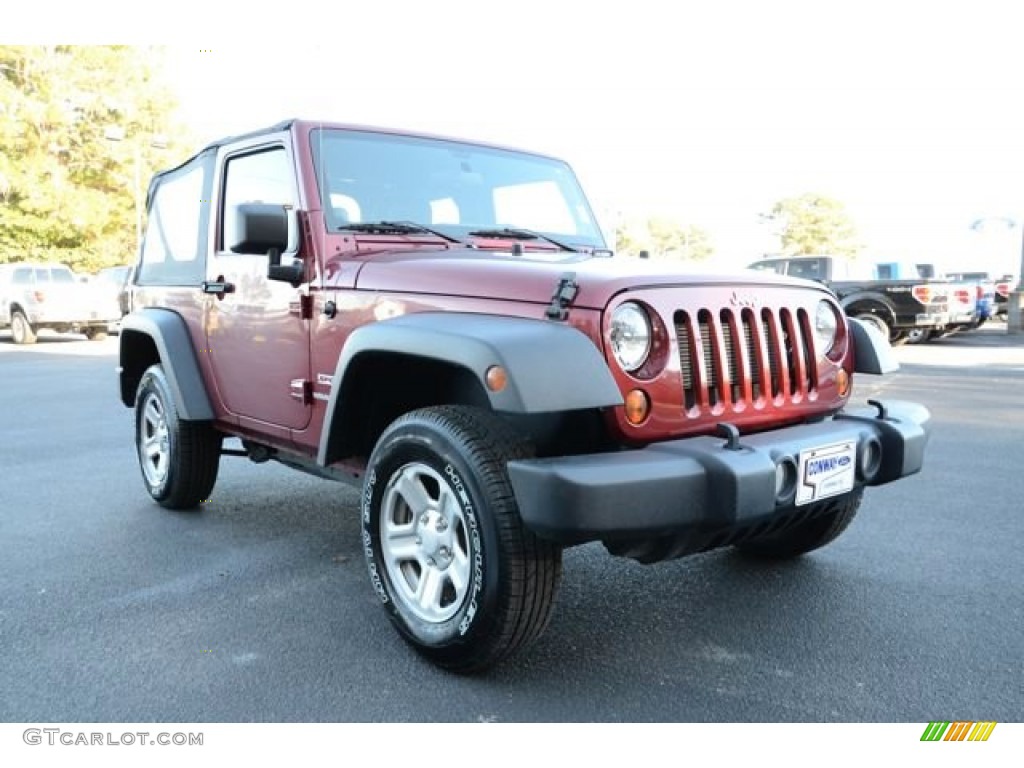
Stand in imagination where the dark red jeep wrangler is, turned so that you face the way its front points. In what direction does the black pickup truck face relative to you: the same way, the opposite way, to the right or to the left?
the opposite way

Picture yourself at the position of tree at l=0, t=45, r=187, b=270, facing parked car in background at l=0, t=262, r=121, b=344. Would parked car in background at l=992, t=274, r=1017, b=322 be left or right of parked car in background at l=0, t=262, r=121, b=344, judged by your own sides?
left

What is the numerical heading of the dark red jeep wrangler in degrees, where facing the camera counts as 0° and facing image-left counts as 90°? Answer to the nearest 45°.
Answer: approximately 315°

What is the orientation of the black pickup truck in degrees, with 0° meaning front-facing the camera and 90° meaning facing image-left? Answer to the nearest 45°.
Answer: approximately 135°

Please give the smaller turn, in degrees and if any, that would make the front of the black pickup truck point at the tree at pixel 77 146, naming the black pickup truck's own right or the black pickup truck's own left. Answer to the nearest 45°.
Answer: approximately 45° to the black pickup truck's own left

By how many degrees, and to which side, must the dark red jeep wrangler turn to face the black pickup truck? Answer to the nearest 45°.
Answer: approximately 90° to its left

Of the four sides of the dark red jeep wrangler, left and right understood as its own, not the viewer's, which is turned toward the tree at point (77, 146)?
back
